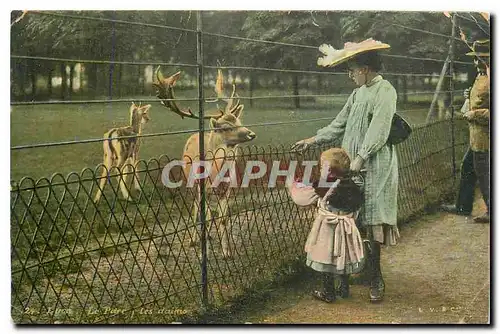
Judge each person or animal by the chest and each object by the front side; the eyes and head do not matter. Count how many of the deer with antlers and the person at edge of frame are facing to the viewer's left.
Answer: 1

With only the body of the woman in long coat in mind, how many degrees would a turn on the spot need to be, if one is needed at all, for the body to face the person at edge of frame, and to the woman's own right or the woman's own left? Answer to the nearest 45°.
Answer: approximately 135° to the woman's own right

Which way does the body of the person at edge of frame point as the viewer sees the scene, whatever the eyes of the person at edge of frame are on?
to the viewer's left

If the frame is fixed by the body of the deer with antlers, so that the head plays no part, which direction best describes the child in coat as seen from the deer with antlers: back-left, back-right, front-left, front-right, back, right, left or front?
front-left

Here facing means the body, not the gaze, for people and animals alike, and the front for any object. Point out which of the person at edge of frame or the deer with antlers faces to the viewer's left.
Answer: the person at edge of frame

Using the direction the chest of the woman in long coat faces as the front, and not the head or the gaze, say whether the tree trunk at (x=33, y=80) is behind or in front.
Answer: in front

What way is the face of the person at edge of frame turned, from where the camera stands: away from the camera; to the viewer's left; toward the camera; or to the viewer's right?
to the viewer's left

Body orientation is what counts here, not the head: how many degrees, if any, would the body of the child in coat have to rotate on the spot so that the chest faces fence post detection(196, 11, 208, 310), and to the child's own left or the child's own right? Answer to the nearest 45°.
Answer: approximately 45° to the child's own left

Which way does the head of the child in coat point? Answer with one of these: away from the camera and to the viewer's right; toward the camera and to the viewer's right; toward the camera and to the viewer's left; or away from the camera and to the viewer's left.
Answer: away from the camera and to the viewer's left

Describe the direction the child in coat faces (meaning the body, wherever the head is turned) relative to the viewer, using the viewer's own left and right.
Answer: facing away from the viewer and to the left of the viewer

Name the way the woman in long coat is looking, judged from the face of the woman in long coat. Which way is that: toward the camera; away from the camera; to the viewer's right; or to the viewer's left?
to the viewer's left

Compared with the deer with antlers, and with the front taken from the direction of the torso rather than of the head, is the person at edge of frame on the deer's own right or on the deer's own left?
on the deer's own left

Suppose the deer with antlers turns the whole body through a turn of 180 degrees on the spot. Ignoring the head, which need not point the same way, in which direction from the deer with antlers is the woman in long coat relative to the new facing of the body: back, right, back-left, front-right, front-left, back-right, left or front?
back-right

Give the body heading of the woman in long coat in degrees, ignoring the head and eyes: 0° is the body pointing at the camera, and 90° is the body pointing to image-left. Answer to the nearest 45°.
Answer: approximately 45°
